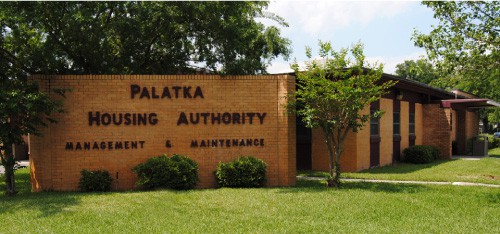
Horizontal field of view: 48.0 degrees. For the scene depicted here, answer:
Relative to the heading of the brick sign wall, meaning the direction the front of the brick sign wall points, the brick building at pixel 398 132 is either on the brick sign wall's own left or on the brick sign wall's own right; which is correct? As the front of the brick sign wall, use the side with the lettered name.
on the brick sign wall's own left

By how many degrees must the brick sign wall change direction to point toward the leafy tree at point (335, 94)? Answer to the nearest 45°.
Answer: approximately 90° to its left

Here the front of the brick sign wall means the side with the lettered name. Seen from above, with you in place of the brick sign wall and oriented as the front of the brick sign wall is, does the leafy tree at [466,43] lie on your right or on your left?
on your left

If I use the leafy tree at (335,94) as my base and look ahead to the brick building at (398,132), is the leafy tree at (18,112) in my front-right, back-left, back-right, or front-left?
back-left

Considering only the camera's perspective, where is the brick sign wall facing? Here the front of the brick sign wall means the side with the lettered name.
facing the viewer

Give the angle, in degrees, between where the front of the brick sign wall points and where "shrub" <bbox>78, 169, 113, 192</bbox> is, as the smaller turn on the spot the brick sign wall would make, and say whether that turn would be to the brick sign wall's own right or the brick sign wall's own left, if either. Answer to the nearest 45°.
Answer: approximately 90° to the brick sign wall's own right

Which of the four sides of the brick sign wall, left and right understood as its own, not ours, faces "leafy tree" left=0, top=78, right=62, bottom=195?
right

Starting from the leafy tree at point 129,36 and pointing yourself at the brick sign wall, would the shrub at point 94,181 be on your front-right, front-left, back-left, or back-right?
front-right
